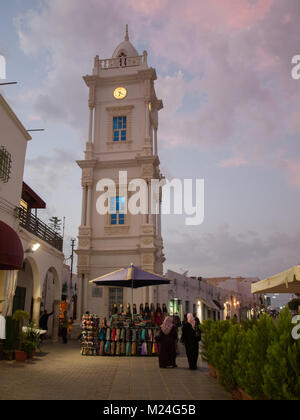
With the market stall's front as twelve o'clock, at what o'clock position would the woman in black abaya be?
The woman in black abaya is roughly at 11 o'clock from the market stall.

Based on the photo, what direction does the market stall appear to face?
toward the camera

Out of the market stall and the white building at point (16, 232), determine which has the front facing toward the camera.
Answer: the market stall

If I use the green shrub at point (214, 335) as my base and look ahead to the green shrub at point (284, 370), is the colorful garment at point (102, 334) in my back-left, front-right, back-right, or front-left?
back-right

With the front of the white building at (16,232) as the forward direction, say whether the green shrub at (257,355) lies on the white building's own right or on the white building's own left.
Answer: on the white building's own right

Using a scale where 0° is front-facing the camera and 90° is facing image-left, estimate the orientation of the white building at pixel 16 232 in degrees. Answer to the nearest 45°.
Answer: approximately 270°

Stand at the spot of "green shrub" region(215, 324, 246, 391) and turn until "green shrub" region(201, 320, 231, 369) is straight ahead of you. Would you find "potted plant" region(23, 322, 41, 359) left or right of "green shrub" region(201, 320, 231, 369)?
left

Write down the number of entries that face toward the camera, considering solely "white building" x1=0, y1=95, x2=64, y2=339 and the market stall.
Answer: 1

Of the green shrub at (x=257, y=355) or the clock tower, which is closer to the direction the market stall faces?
the green shrub

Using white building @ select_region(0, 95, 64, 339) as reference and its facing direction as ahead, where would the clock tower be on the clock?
The clock tower is roughly at 10 o'clock from the white building.

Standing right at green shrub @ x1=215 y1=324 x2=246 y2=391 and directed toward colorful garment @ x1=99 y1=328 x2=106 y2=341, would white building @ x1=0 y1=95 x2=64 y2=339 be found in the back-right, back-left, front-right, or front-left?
front-left

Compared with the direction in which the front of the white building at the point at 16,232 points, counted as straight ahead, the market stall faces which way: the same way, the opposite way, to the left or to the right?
to the right

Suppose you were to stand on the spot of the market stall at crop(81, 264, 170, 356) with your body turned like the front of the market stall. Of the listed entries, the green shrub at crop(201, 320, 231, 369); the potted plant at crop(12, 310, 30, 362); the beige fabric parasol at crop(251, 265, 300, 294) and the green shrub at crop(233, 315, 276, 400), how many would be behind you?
0
